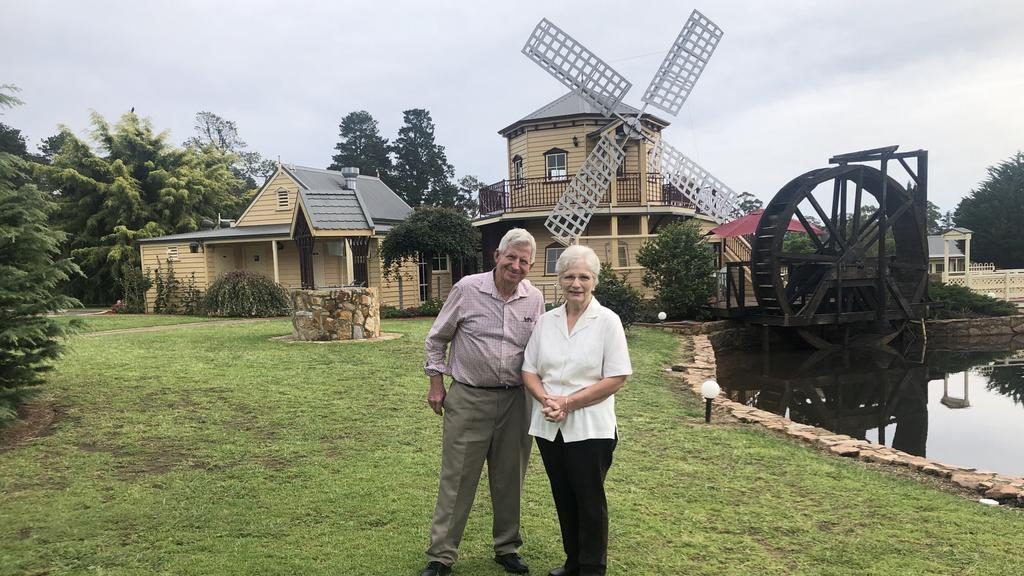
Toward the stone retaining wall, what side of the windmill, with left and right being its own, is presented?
front

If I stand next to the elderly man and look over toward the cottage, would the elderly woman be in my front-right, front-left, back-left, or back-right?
back-right

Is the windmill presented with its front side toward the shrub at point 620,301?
yes

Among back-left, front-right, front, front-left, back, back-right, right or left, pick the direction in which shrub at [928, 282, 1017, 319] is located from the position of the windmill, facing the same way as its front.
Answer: left

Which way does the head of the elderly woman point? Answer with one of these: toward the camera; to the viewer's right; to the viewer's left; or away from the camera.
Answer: toward the camera

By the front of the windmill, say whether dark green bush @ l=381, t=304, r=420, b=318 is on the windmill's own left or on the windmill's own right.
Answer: on the windmill's own right

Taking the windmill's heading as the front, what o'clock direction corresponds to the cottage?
The cottage is roughly at 3 o'clock from the windmill.

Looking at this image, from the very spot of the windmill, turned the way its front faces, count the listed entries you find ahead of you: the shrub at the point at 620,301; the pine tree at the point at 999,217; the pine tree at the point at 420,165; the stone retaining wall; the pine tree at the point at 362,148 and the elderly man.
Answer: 3

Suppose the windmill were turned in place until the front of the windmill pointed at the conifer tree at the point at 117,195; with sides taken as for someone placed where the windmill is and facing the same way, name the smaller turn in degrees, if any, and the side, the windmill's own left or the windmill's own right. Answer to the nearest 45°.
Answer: approximately 90° to the windmill's own right

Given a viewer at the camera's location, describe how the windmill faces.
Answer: facing the viewer

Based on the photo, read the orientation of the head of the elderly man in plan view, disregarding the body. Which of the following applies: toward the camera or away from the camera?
toward the camera

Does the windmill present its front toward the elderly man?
yes

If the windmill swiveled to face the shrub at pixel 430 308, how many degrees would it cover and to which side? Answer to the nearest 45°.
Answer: approximately 90° to its right

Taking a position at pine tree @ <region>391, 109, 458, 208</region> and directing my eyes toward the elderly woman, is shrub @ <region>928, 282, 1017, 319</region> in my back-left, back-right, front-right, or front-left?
front-left

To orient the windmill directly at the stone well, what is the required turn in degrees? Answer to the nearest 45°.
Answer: approximately 45° to its right

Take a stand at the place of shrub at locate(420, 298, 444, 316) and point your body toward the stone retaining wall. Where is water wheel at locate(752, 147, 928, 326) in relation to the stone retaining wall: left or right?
left

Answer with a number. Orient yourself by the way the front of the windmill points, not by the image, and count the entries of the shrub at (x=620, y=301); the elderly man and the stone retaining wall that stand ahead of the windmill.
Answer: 3

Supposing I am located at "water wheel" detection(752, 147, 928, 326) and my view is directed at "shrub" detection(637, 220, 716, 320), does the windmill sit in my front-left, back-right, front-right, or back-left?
front-right
